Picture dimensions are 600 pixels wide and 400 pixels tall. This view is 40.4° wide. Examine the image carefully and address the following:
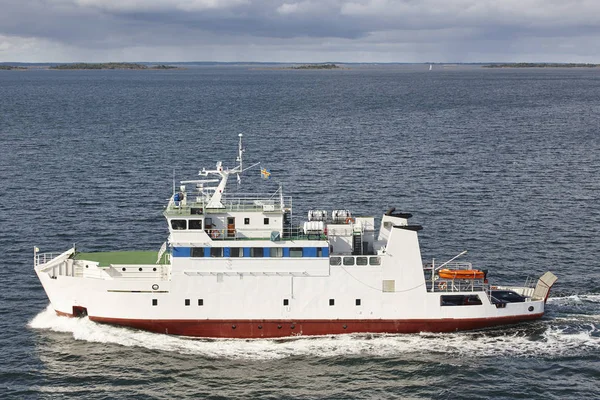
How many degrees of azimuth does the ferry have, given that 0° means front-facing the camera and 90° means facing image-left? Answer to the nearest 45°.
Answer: approximately 90°
